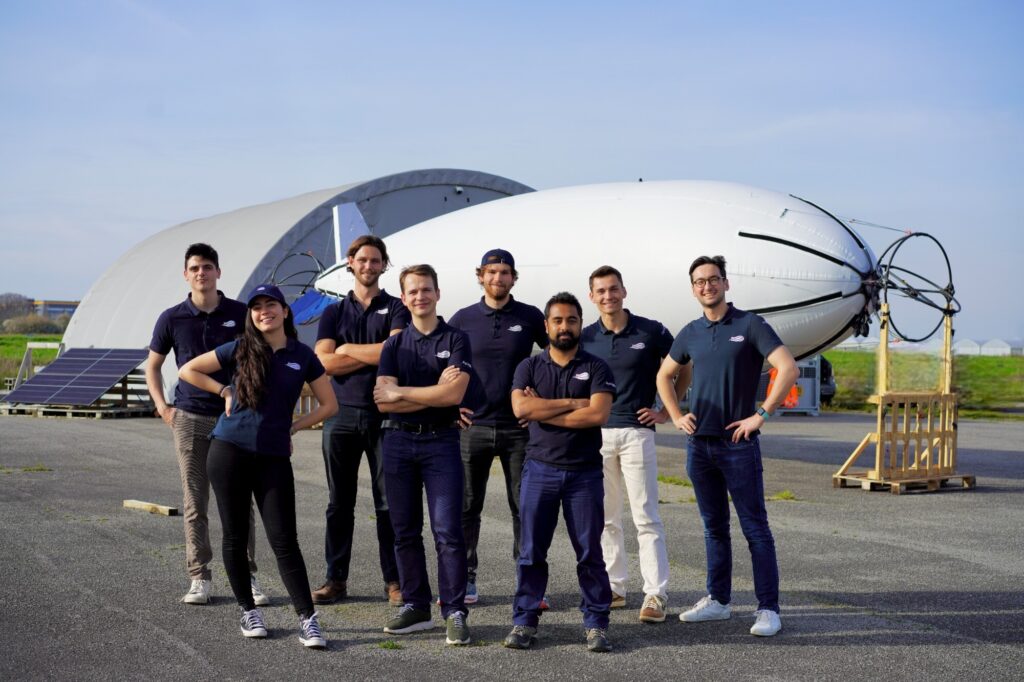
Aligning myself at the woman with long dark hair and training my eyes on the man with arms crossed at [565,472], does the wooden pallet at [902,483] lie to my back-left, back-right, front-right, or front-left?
front-left

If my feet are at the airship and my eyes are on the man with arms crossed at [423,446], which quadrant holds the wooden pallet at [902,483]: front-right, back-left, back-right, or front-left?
front-left

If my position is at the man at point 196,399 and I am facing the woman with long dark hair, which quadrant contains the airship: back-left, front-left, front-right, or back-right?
back-left

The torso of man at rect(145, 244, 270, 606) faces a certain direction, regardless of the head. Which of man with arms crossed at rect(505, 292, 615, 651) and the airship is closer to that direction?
the man with arms crossed

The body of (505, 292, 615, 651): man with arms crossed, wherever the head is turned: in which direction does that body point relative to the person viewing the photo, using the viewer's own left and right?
facing the viewer

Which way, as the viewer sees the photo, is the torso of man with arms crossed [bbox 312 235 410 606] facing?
toward the camera

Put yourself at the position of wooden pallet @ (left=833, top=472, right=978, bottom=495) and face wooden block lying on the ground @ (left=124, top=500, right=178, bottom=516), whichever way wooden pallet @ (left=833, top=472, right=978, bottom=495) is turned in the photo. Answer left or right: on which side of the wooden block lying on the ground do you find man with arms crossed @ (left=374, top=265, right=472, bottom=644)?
left

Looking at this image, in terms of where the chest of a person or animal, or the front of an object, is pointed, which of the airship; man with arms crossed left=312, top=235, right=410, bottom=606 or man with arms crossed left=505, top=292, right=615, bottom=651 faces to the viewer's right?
the airship

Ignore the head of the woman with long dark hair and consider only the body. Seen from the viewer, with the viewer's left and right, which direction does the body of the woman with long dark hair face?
facing the viewer

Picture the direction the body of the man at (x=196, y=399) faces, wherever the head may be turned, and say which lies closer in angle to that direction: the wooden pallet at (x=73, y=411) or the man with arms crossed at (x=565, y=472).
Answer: the man with arms crossed

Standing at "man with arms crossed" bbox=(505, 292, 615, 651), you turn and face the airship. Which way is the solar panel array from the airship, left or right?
left

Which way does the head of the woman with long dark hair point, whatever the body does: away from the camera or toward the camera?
toward the camera

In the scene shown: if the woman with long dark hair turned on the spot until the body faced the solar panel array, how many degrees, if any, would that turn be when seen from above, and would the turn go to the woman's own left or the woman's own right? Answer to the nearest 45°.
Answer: approximately 180°

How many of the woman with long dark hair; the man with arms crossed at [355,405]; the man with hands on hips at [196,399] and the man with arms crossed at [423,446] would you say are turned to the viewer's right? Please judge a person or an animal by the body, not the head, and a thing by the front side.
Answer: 0

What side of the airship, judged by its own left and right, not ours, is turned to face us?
right

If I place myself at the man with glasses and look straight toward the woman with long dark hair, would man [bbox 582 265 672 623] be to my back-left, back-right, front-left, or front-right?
front-right
